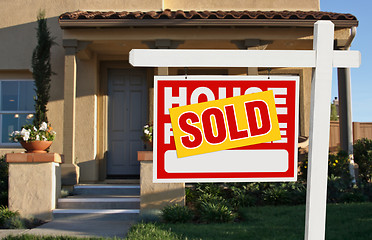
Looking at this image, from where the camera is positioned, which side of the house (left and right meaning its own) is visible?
front

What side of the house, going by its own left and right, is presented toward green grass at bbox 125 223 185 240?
front

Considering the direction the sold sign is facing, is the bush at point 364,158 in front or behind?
behind

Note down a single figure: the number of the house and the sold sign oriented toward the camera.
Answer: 2

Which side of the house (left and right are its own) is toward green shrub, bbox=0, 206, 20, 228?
front

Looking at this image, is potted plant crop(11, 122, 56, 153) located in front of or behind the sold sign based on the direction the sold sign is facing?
behind
